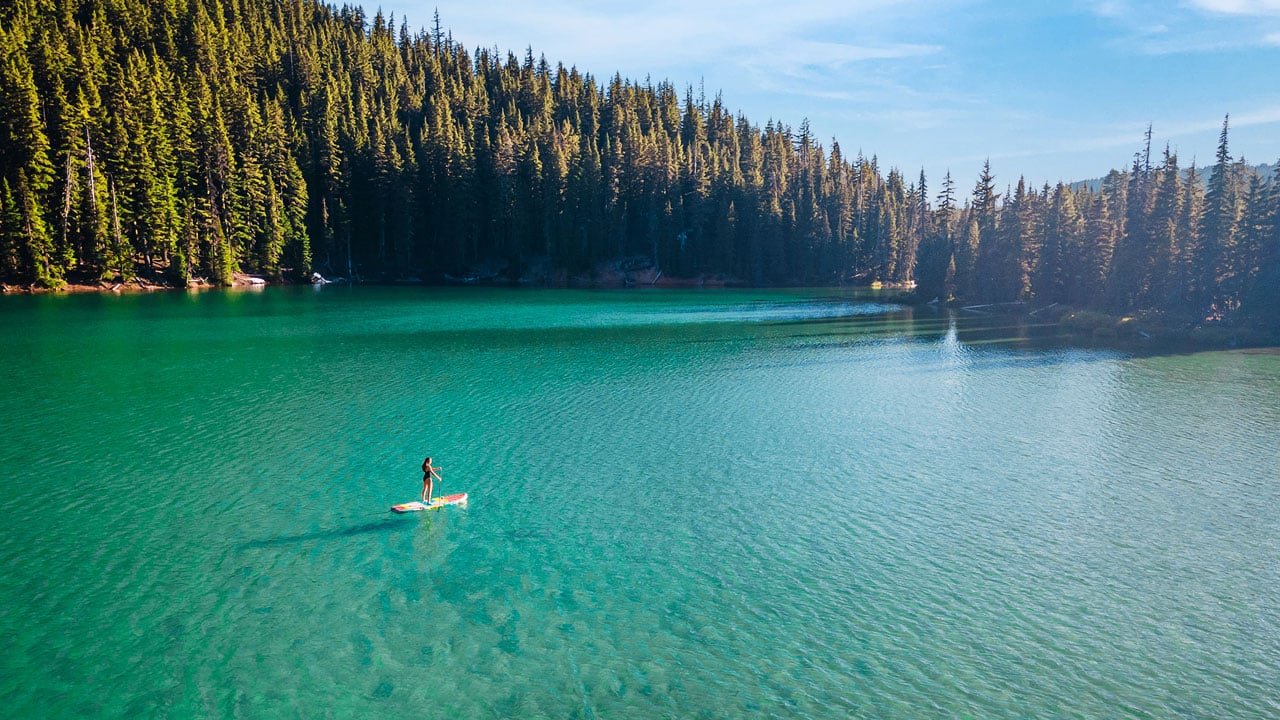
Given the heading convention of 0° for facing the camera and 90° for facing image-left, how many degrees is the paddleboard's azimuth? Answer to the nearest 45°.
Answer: approximately 270°
